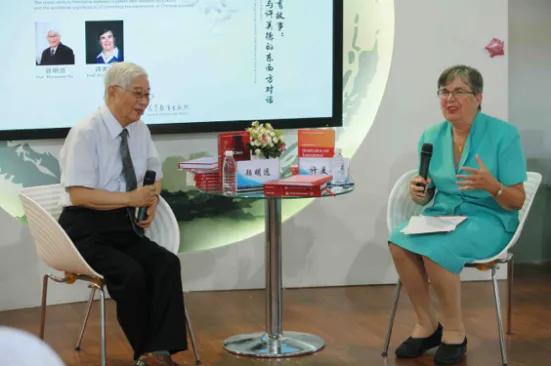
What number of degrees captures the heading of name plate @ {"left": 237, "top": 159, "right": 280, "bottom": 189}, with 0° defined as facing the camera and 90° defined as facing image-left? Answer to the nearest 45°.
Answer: approximately 0°

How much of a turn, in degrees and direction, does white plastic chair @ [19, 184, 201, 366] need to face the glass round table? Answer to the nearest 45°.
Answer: approximately 45° to its left

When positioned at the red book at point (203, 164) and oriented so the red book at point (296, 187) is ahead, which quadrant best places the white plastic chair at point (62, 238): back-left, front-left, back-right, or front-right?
back-right

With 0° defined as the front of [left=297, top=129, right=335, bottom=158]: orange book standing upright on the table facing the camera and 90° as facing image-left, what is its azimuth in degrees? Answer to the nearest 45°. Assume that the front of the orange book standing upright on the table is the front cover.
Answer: approximately 0°
